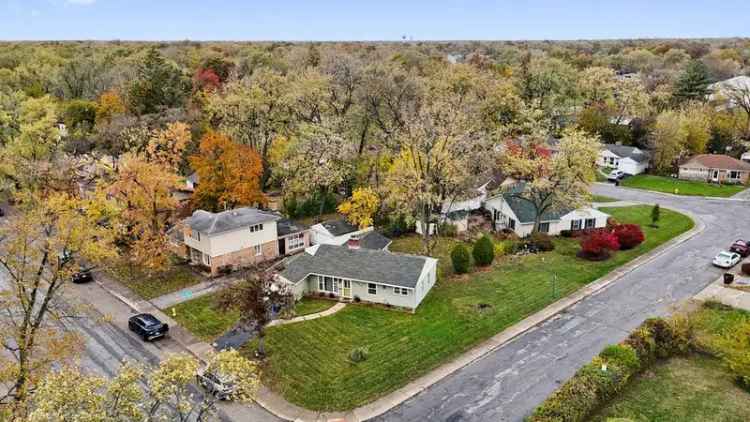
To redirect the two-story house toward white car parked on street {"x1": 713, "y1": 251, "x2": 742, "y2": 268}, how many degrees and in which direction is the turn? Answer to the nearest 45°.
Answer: approximately 135° to its left

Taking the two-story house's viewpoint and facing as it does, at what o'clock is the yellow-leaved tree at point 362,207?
The yellow-leaved tree is roughly at 7 o'clock from the two-story house.

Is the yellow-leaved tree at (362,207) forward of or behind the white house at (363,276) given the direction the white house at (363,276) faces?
behind

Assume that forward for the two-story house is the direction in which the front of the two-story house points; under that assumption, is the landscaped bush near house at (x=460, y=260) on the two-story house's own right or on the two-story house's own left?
on the two-story house's own left

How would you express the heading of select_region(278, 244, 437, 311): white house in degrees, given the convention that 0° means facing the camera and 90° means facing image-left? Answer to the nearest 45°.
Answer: approximately 45°

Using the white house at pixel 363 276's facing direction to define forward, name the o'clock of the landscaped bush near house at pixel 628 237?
The landscaped bush near house is roughly at 7 o'clock from the white house.

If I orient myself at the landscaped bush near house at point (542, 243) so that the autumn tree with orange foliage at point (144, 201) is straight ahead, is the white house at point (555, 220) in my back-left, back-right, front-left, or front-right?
back-right

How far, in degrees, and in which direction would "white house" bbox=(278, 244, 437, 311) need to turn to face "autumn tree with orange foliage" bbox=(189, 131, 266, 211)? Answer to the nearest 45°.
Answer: approximately 90° to its right
